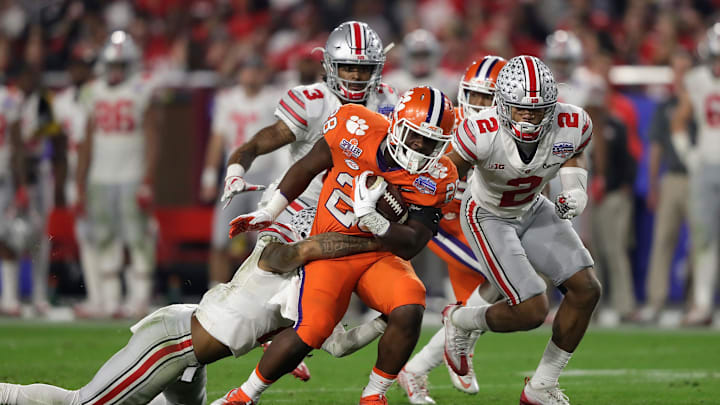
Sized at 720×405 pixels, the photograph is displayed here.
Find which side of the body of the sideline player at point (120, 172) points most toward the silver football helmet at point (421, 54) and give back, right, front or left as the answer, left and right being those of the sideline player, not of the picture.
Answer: left

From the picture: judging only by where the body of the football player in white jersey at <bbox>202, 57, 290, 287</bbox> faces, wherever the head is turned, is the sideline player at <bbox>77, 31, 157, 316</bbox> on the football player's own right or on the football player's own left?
on the football player's own right

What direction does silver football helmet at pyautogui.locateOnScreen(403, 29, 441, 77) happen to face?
toward the camera

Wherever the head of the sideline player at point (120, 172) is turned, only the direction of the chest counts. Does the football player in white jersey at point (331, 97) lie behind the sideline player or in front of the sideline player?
in front

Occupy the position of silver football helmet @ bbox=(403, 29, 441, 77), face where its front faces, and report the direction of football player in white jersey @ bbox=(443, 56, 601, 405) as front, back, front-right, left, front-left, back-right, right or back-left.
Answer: front

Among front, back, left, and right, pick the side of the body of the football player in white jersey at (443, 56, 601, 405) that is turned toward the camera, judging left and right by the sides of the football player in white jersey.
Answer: front

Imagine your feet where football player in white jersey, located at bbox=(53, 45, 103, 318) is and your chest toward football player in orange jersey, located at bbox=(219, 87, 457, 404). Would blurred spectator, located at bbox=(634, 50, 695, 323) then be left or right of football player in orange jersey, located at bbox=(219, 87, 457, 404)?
left

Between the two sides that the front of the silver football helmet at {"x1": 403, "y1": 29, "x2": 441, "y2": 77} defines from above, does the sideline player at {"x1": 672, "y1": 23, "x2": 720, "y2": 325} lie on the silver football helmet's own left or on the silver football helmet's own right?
on the silver football helmet's own left

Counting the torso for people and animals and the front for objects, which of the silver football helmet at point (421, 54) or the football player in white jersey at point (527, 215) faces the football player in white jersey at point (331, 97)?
the silver football helmet

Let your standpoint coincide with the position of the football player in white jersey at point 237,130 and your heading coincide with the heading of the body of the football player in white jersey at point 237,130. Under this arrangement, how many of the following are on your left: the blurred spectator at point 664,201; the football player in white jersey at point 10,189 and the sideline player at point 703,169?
2

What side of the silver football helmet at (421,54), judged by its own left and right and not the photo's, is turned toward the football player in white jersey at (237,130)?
right

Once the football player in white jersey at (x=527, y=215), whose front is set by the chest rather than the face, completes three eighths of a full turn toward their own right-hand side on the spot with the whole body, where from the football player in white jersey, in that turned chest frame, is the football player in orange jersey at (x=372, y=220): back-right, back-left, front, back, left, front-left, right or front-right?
left
